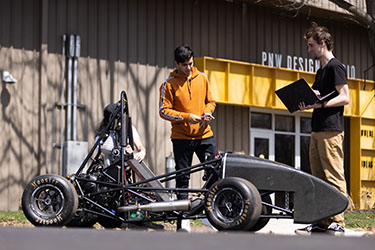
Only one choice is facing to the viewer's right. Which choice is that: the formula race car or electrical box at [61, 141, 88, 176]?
the formula race car

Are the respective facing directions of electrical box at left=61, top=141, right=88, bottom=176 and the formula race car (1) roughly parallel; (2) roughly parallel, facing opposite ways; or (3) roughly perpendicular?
roughly perpendicular

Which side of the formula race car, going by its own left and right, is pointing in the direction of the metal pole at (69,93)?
left

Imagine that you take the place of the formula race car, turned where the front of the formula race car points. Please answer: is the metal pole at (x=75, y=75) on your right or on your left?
on your left

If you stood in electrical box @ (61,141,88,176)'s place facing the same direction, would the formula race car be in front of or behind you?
in front

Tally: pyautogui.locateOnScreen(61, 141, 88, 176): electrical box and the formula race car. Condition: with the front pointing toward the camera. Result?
1

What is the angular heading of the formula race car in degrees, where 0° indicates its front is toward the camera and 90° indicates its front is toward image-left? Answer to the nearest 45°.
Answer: approximately 270°

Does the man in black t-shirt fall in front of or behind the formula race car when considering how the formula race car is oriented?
in front

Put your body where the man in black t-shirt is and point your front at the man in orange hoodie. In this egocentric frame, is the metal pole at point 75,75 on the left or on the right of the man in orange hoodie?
right

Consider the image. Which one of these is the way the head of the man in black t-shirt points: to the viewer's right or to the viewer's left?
to the viewer's left
